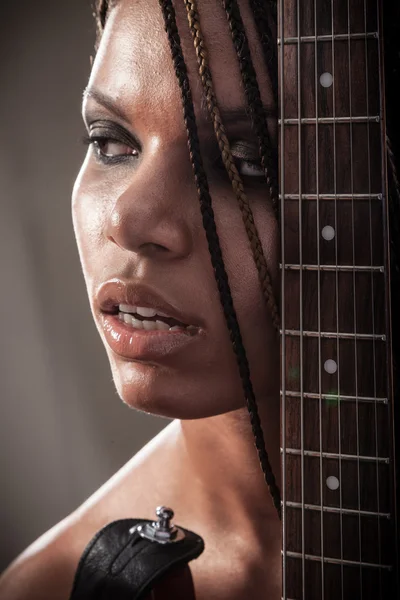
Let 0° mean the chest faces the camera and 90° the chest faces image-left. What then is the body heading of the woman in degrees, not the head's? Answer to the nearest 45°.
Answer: approximately 45°

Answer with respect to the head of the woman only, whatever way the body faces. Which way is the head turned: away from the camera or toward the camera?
toward the camera
